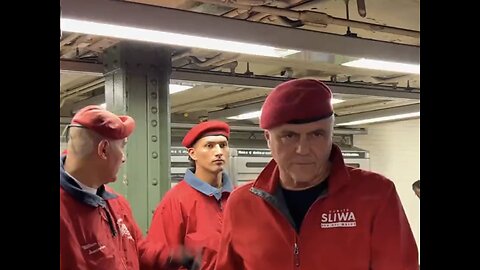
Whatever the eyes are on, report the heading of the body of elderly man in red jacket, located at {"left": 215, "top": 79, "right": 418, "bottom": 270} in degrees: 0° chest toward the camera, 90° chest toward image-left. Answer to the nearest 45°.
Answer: approximately 0°

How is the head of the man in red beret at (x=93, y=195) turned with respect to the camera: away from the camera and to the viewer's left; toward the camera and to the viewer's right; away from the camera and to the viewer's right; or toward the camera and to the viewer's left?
away from the camera and to the viewer's right

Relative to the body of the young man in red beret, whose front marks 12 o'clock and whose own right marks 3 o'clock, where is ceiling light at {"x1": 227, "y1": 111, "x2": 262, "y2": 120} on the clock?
The ceiling light is roughly at 8 o'clock from the young man in red beret.

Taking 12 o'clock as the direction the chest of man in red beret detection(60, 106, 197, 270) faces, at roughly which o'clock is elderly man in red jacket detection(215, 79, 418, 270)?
The elderly man in red jacket is roughly at 12 o'clock from the man in red beret.

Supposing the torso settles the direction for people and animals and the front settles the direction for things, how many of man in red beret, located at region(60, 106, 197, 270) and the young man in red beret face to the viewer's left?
0

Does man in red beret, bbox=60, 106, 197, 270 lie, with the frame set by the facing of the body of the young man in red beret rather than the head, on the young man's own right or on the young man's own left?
on the young man's own right

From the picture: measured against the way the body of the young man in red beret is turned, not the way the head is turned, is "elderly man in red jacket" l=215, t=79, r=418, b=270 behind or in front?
in front

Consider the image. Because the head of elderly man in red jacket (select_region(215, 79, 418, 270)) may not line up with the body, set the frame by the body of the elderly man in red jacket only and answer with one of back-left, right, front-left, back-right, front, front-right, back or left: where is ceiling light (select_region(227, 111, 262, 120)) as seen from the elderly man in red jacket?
back

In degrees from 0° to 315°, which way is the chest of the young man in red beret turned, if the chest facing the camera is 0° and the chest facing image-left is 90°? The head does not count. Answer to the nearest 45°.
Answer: approximately 315°
